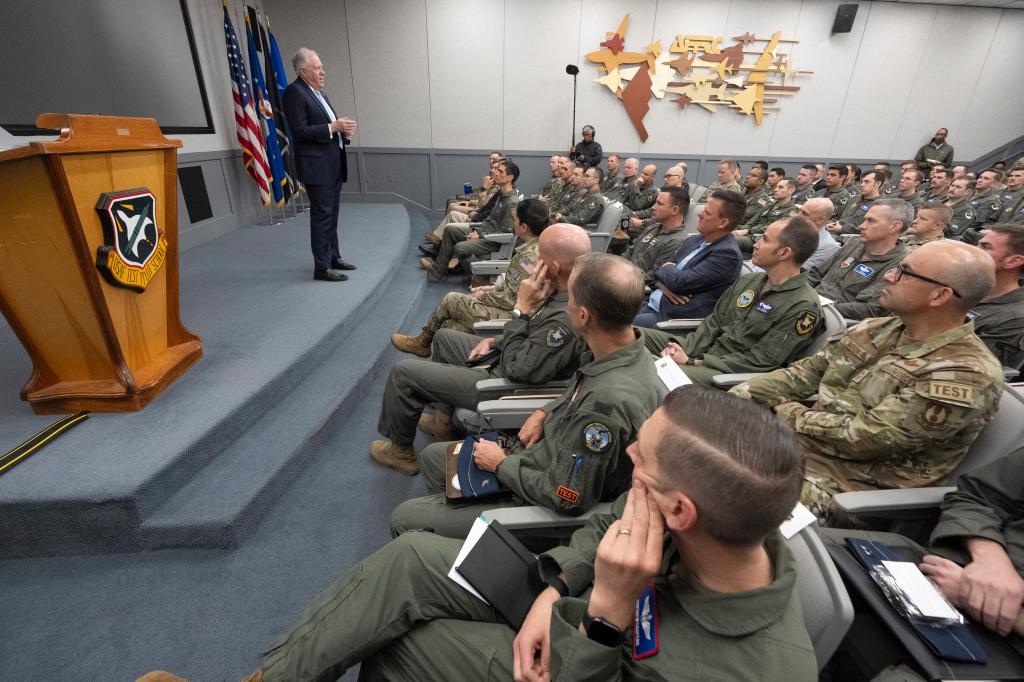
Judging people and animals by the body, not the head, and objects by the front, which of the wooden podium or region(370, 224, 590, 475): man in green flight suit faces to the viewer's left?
the man in green flight suit

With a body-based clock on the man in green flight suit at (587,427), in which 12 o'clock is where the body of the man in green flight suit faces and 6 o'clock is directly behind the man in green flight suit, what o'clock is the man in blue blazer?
The man in blue blazer is roughly at 4 o'clock from the man in green flight suit.

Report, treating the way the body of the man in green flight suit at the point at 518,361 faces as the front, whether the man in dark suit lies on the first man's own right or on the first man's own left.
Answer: on the first man's own right

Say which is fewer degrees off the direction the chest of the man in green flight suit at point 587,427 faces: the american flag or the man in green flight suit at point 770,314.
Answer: the american flag

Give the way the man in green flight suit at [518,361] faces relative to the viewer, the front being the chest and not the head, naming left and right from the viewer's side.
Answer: facing to the left of the viewer

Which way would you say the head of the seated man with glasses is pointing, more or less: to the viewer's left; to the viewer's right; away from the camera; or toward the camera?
to the viewer's left

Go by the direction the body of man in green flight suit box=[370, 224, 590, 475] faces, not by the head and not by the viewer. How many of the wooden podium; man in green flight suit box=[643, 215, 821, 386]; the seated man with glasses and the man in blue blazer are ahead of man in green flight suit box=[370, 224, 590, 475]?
1

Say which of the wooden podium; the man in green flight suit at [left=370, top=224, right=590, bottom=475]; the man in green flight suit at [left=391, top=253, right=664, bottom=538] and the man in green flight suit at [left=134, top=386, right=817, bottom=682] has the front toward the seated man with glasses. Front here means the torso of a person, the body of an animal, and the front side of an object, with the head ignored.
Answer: the wooden podium

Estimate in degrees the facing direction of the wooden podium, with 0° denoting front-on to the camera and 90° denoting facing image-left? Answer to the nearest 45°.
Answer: approximately 315°

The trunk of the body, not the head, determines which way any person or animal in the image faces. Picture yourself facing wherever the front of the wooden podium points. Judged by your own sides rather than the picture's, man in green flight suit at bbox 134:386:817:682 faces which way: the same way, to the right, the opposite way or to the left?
the opposite way

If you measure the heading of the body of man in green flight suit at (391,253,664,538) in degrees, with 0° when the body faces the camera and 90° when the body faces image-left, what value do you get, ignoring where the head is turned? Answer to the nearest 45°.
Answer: approximately 90°

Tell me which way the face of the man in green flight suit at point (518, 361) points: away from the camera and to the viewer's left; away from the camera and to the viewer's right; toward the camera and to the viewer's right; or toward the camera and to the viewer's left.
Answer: away from the camera and to the viewer's left

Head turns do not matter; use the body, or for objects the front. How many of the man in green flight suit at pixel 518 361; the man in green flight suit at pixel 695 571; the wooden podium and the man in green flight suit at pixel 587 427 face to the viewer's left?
3
